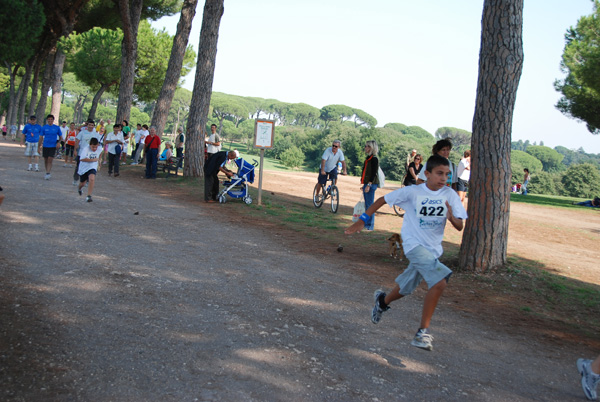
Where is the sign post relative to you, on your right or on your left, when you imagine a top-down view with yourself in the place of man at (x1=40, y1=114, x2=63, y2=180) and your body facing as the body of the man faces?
on your left

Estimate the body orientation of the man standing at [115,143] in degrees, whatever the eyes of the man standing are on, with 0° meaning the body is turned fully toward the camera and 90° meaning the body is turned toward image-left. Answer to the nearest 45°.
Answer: approximately 0°

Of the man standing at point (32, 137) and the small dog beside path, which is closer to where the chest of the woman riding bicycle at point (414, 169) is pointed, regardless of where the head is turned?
the small dog beside path

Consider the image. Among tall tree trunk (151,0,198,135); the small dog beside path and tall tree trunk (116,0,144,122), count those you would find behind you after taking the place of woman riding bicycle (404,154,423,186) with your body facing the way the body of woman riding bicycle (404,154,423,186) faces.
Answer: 2

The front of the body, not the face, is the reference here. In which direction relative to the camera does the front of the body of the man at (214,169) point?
to the viewer's right

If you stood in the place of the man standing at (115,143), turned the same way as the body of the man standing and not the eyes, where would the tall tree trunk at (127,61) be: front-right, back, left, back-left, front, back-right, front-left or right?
back

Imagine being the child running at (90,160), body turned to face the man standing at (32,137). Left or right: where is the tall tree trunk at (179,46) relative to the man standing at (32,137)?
right

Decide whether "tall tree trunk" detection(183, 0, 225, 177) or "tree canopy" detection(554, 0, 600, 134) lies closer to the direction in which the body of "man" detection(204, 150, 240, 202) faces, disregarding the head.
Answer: the tree canopy
